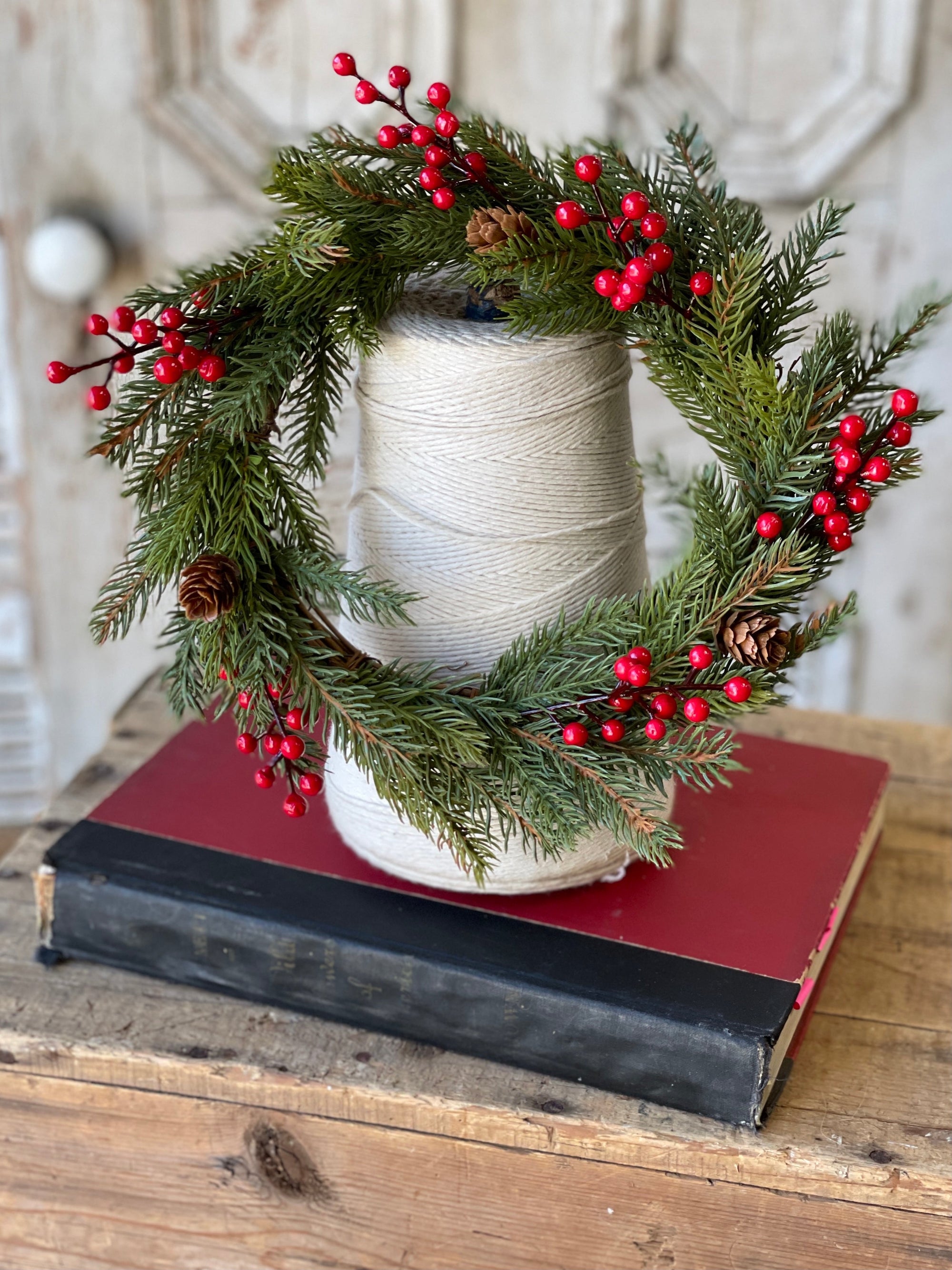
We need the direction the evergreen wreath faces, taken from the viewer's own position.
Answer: facing the viewer
